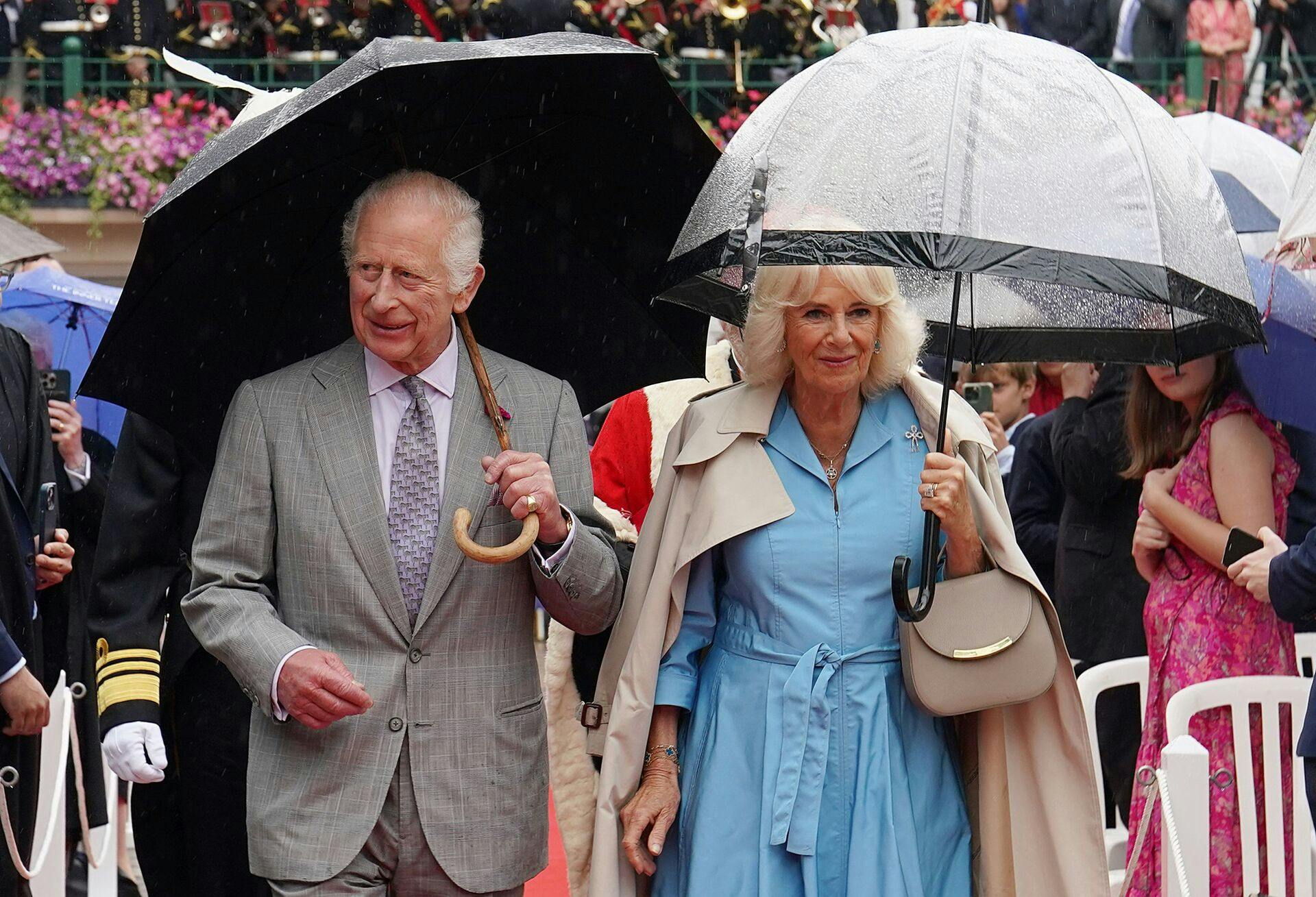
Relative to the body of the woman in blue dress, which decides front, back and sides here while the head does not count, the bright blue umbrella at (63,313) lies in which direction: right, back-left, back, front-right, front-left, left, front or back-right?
back-right

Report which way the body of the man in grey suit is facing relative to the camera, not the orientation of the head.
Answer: toward the camera

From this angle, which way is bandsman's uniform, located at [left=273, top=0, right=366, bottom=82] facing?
toward the camera

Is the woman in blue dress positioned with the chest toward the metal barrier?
no

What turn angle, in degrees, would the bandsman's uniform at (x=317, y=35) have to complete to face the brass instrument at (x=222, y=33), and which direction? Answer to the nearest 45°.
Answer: approximately 90° to its right

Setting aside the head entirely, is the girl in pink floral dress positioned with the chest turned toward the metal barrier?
no

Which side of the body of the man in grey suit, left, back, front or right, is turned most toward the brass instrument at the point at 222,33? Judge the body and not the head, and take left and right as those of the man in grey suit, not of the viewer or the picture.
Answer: back

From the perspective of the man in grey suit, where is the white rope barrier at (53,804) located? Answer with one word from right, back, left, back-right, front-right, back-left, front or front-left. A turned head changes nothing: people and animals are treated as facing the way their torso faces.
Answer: back-right

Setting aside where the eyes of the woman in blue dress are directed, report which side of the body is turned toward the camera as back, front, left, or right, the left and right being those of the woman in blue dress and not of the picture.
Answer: front

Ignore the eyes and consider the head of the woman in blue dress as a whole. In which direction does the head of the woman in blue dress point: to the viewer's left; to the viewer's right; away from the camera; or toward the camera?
toward the camera

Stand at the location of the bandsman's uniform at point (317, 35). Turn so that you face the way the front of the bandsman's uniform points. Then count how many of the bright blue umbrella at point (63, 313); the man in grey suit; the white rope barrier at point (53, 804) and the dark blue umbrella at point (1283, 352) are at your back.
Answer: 0

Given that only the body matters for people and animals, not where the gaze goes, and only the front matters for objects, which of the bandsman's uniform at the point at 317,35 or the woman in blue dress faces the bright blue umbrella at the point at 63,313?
the bandsman's uniform

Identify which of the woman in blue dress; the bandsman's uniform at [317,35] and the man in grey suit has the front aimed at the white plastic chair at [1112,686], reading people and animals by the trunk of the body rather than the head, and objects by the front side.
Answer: the bandsman's uniform

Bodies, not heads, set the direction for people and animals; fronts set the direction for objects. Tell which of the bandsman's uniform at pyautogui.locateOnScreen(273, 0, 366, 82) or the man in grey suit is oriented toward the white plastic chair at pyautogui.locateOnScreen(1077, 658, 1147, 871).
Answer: the bandsman's uniform

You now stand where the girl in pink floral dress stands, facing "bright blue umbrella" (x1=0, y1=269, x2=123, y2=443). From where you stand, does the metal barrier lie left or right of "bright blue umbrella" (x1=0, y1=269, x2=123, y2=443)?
right

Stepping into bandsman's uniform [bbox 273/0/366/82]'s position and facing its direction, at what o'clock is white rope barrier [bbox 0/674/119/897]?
The white rope barrier is roughly at 12 o'clock from the bandsman's uniform.
